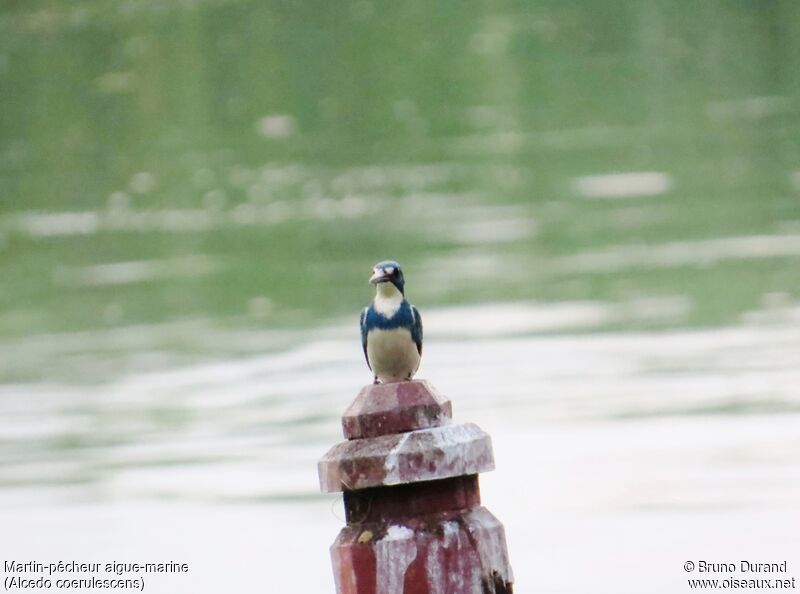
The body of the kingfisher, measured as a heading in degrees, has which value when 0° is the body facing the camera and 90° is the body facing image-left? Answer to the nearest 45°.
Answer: approximately 0°
